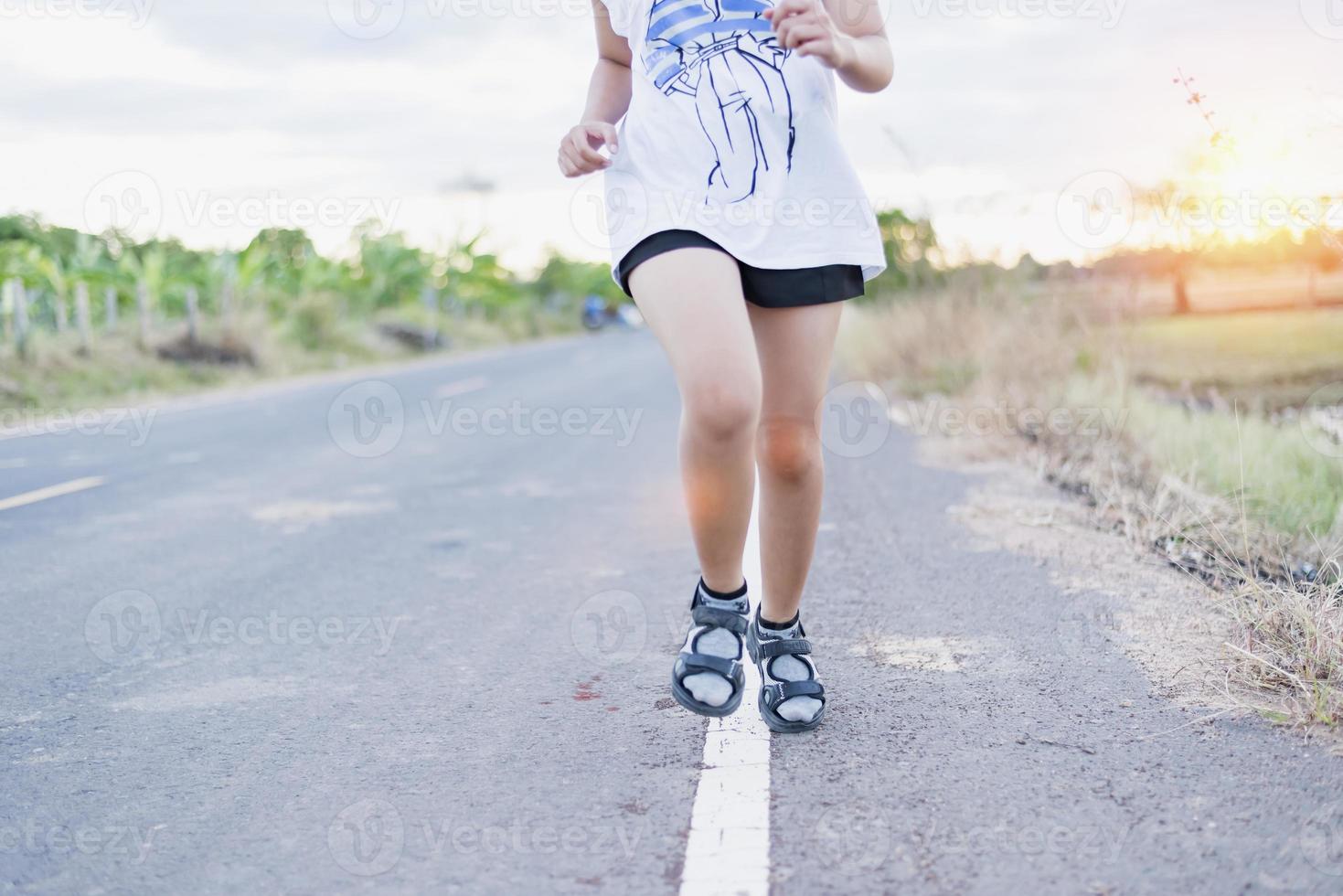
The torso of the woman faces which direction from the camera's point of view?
toward the camera

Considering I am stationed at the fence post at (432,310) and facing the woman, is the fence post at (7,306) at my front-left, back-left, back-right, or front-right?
front-right

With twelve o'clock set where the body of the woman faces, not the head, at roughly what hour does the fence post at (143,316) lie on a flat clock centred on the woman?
The fence post is roughly at 5 o'clock from the woman.

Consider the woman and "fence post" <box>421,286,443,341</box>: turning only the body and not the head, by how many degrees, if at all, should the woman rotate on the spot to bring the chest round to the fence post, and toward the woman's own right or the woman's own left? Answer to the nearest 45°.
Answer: approximately 180°

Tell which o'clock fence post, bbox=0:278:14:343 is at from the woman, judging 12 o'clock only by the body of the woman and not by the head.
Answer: The fence post is roughly at 5 o'clock from the woman.

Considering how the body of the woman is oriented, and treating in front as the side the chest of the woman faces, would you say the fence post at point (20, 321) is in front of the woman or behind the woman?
behind

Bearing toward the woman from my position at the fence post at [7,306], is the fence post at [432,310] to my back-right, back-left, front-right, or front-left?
back-left

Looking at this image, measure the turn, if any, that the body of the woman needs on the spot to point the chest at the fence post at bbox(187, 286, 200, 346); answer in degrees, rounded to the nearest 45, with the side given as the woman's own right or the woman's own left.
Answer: approximately 135° to the woman's own right
